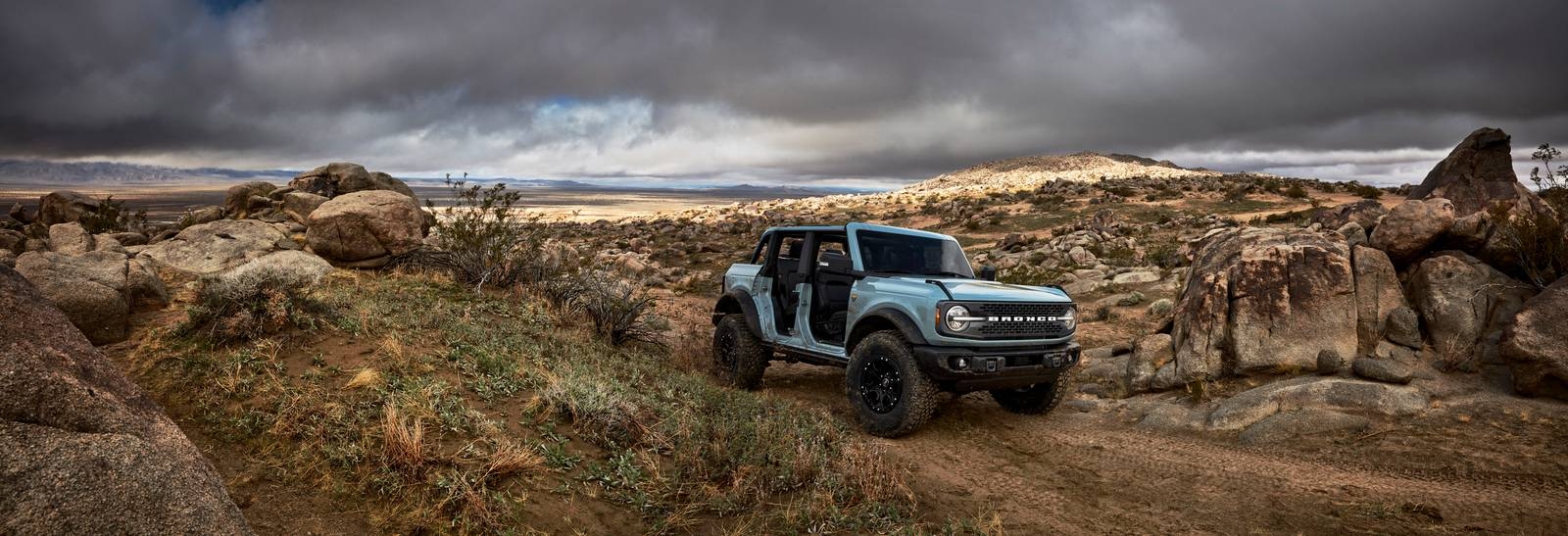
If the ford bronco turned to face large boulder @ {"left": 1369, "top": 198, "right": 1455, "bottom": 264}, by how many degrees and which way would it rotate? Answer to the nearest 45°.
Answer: approximately 45° to its left

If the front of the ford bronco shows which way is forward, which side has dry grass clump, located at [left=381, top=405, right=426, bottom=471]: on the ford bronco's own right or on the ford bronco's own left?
on the ford bronco's own right

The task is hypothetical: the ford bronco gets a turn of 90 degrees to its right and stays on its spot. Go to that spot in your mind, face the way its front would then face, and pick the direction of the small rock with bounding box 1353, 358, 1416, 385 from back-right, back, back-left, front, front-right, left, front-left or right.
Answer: back-left

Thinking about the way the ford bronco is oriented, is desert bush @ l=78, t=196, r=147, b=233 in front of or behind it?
behind

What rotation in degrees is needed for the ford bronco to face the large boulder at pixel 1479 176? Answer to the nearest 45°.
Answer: approximately 90° to its left

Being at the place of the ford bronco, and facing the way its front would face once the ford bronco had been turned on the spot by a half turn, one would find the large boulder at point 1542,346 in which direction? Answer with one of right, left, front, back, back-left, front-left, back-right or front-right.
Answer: back-right

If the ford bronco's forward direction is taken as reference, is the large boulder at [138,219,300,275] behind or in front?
behind

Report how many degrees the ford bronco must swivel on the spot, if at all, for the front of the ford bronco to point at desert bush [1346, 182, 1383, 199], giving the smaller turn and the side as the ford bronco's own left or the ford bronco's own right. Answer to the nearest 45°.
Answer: approximately 90° to the ford bronco's own left

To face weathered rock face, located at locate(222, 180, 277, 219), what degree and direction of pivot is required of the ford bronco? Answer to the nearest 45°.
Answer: approximately 180°

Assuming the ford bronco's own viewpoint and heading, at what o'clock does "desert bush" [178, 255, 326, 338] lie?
The desert bush is roughly at 4 o'clock from the ford bronco.

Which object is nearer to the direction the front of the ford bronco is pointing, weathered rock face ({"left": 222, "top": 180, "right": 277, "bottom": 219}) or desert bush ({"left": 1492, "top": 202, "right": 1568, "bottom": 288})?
the desert bush

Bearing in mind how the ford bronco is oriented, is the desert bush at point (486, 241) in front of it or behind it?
behind

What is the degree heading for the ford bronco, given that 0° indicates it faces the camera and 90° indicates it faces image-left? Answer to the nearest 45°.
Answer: approximately 315°

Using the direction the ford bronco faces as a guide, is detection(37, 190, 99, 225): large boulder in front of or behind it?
behind

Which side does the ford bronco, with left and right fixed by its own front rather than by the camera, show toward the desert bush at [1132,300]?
left

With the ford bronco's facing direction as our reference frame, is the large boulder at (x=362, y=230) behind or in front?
behind

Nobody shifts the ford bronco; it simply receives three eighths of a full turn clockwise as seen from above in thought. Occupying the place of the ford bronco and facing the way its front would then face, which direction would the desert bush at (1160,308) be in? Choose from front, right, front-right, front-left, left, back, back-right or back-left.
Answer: back-right
